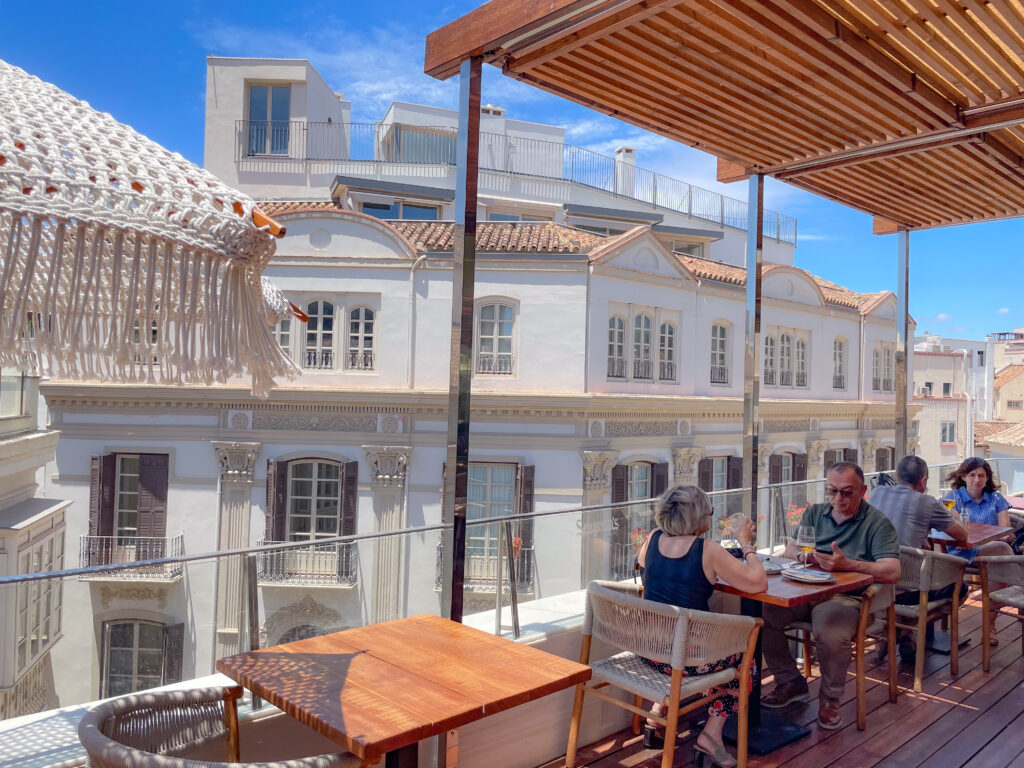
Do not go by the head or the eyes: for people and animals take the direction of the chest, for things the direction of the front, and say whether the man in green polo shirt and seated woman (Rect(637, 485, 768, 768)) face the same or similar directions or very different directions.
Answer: very different directions

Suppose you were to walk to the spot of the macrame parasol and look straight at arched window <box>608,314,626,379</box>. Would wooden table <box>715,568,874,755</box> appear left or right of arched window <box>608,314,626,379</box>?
right

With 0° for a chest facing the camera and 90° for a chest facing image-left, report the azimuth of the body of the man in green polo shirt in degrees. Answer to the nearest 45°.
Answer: approximately 45°

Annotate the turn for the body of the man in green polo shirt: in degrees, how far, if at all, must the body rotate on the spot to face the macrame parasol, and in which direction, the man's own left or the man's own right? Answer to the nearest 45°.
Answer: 0° — they already face it

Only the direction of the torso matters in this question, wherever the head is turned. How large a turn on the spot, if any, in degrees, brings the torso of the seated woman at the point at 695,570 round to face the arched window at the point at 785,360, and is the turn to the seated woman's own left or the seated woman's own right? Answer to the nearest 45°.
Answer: approximately 45° to the seated woman's own left

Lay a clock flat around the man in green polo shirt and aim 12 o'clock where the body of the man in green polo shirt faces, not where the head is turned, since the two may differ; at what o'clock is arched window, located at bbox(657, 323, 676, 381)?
The arched window is roughly at 4 o'clock from the man in green polo shirt.

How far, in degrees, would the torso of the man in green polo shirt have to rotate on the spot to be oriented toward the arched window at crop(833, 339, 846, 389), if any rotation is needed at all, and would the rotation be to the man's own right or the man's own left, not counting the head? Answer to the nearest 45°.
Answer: approximately 135° to the man's own right

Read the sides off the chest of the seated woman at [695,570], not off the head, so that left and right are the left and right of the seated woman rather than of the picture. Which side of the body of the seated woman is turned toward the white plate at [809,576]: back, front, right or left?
front

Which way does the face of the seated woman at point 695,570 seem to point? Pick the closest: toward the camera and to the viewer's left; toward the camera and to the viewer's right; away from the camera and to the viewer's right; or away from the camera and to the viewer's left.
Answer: away from the camera and to the viewer's right

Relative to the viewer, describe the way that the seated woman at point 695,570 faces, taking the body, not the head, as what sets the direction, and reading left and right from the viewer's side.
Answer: facing away from the viewer and to the right of the viewer
